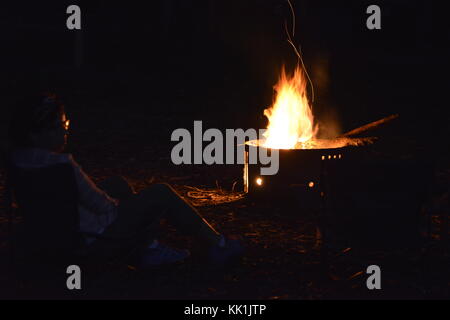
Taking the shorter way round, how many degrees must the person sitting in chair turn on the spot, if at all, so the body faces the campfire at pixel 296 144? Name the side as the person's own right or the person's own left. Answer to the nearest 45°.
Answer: approximately 45° to the person's own left

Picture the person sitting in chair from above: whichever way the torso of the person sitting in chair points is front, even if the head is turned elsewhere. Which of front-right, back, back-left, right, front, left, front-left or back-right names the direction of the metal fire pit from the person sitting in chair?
front-left

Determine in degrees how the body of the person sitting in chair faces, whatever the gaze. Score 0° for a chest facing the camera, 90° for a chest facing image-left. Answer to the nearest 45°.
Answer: approximately 270°

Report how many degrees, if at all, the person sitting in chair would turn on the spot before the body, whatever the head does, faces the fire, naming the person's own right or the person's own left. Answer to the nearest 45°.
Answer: approximately 45° to the person's own left
